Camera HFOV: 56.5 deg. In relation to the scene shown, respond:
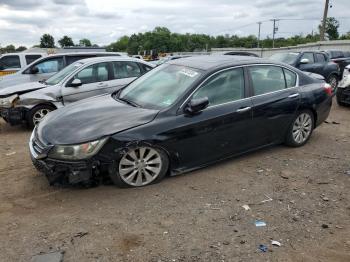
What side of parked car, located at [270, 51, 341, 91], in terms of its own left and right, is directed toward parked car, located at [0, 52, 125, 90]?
front

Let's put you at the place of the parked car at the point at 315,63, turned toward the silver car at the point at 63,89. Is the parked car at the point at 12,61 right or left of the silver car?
right

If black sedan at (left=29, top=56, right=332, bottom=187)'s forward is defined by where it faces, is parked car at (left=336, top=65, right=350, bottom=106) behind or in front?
behind

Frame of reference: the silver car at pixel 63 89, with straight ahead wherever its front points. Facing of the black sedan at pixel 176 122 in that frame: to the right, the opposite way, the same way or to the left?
the same way

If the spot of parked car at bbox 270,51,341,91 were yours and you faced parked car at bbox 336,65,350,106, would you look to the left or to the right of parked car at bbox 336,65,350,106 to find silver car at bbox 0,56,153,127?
right

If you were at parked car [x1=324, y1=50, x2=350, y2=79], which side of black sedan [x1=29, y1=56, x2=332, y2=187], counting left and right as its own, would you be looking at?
back

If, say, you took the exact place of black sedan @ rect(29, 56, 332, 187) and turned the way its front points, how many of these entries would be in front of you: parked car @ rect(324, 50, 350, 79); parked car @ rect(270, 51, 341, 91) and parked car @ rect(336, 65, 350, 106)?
0

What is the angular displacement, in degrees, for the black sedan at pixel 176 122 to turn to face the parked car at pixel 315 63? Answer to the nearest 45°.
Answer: approximately 180°

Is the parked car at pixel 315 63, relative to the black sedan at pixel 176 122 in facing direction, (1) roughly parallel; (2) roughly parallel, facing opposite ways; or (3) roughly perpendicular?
roughly parallel

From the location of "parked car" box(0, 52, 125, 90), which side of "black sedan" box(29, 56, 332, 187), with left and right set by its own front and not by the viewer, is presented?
right

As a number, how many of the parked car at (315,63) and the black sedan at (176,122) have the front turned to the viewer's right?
0

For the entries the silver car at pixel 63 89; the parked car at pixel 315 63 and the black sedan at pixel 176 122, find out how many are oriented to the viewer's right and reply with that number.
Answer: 0

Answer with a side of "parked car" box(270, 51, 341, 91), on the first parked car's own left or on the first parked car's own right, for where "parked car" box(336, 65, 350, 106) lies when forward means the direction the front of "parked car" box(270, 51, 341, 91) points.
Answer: on the first parked car's own left

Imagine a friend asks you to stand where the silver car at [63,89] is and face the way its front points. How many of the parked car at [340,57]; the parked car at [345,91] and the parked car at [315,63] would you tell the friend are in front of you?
0

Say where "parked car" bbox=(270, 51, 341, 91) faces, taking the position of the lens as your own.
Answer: facing the viewer and to the left of the viewer
